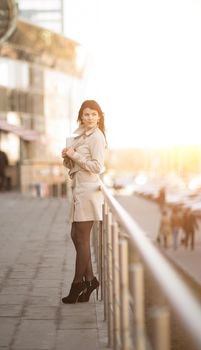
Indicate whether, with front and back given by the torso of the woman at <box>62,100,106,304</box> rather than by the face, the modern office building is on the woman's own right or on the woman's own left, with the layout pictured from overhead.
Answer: on the woman's own right
